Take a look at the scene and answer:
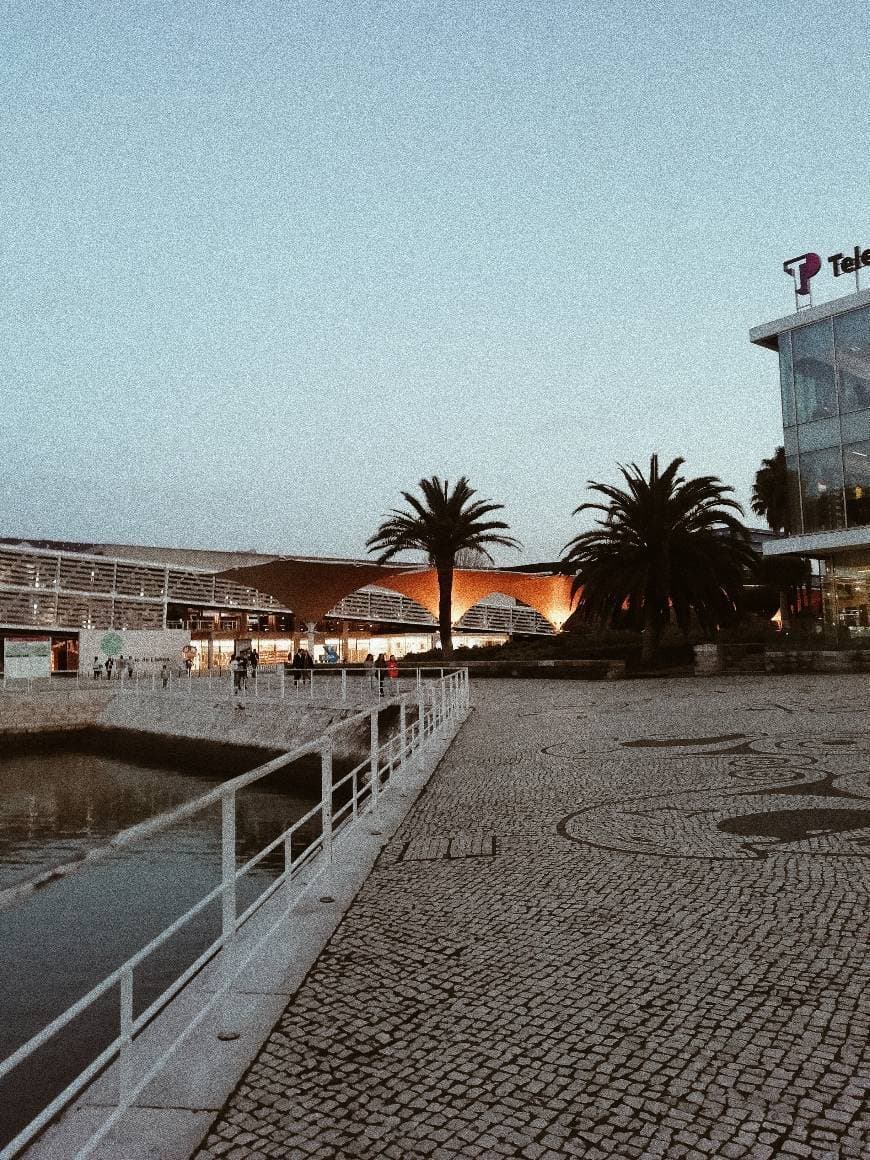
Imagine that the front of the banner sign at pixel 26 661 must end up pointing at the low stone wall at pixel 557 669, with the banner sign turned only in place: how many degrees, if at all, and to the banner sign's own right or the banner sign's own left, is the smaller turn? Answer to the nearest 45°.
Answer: approximately 45° to the banner sign's own left

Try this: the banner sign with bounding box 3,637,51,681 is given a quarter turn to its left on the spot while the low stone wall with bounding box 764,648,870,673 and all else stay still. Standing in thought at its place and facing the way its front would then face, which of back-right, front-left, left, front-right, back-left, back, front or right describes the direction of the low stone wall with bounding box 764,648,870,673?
front-right

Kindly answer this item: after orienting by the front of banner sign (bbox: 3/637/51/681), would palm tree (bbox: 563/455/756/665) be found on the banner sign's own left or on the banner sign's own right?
on the banner sign's own left

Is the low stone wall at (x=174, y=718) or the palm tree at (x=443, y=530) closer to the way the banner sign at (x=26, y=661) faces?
the low stone wall

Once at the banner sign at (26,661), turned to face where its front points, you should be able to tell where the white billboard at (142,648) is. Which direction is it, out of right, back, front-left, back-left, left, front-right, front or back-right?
back-left

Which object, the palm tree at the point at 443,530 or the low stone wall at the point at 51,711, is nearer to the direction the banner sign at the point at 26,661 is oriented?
the low stone wall

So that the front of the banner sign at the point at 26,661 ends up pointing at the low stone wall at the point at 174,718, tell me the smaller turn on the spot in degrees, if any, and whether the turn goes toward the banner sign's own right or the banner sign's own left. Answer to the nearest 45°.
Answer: approximately 45° to the banner sign's own left

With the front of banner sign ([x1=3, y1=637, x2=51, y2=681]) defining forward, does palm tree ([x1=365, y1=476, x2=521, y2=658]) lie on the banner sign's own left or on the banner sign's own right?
on the banner sign's own left

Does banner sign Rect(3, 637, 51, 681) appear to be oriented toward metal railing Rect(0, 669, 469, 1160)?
yes

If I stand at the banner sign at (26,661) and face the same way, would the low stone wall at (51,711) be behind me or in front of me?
in front

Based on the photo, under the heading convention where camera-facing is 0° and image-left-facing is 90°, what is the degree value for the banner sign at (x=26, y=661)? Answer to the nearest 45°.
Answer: approximately 0°

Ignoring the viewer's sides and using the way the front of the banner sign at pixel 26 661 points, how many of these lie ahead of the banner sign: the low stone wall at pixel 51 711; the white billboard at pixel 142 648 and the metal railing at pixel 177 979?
2
